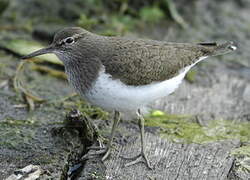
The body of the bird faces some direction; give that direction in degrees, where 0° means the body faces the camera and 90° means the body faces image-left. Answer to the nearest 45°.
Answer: approximately 90°
